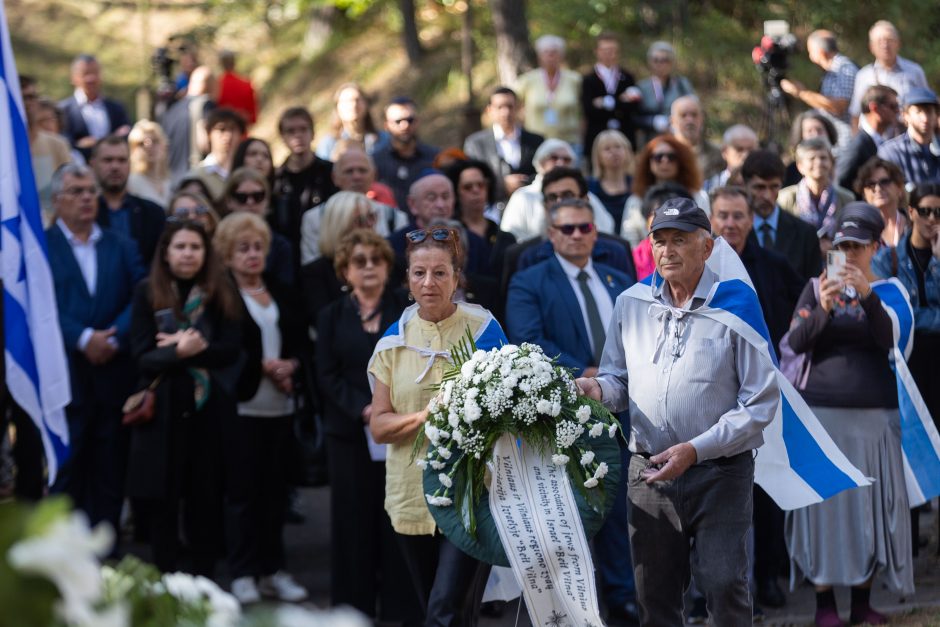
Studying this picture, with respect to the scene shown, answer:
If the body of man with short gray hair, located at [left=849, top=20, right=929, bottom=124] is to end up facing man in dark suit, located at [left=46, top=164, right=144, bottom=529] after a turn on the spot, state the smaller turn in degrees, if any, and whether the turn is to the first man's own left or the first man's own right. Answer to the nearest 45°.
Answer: approximately 45° to the first man's own right

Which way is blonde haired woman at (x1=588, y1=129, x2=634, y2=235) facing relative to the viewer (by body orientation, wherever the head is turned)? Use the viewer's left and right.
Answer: facing the viewer

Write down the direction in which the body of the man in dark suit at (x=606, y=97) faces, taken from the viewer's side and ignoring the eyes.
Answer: toward the camera

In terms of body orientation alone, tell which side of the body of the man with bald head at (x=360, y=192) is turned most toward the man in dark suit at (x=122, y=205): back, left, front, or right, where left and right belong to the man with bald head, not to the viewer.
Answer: right

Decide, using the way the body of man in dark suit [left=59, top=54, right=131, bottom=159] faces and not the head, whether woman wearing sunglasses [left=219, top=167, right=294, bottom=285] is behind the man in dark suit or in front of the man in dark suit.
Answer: in front

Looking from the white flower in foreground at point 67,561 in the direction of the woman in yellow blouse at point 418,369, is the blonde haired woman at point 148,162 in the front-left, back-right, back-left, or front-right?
front-left

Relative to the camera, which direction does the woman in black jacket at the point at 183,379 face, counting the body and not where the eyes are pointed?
toward the camera

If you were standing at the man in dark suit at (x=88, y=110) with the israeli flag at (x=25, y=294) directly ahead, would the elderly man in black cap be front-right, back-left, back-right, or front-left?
front-left

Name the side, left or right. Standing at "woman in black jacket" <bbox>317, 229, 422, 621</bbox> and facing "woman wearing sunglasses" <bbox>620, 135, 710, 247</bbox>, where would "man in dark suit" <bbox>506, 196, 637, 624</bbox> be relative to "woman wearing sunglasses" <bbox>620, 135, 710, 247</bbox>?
right

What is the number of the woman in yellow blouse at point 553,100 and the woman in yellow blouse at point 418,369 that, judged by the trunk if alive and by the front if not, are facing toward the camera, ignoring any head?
2

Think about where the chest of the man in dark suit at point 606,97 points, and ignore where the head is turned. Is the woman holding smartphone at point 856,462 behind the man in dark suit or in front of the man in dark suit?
in front

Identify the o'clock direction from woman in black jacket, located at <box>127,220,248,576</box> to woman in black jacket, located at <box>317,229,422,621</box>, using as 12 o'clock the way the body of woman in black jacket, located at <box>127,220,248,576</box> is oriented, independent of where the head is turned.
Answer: woman in black jacket, located at <box>317,229,422,621</box> is roughly at 10 o'clock from woman in black jacket, located at <box>127,220,248,576</box>.

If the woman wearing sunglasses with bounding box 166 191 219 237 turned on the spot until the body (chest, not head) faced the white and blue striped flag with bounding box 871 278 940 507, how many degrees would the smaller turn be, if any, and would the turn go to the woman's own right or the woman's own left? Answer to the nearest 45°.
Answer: approximately 45° to the woman's own left

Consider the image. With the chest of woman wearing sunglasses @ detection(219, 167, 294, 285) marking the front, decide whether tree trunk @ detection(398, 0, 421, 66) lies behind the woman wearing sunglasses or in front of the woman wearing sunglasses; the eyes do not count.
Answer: behind
